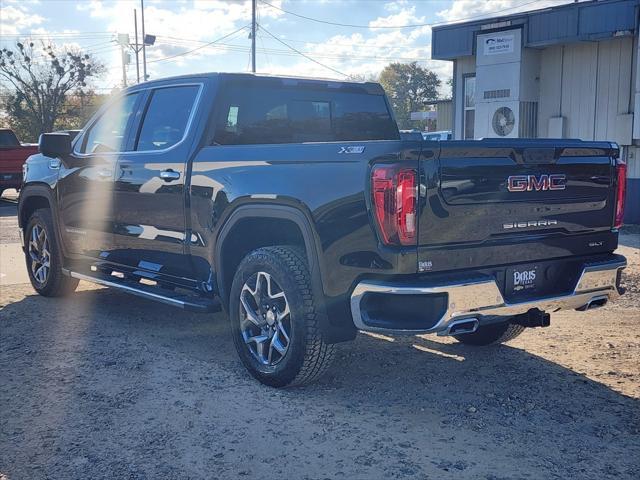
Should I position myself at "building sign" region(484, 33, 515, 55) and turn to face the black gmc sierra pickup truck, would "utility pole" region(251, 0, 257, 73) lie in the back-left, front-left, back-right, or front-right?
back-right

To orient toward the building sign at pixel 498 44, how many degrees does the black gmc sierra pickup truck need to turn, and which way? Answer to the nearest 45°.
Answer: approximately 45° to its right

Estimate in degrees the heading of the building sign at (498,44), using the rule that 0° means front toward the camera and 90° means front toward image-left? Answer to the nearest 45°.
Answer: approximately 0°

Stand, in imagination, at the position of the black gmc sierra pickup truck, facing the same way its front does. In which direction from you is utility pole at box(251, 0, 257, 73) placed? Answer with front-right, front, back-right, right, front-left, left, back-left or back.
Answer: front-right

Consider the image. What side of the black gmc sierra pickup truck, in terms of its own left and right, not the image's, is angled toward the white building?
right

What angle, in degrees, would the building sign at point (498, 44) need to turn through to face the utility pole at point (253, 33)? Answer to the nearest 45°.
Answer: approximately 135° to its right

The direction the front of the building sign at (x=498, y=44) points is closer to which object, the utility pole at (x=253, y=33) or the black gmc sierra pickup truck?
the black gmc sierra pickup truck

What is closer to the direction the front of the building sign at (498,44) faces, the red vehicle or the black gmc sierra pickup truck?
the black gmc sierra pickup truck

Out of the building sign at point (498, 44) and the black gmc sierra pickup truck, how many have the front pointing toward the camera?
1

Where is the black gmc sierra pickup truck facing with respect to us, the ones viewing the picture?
facing away from the viewer and to the left of the viewer

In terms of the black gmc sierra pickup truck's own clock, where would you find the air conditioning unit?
The air conditioning unit is roughly at 2 o'clock from the black gmc sierra pickup truck.

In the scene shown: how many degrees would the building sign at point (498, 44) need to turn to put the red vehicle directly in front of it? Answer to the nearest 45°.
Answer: approximately 90° to its right
